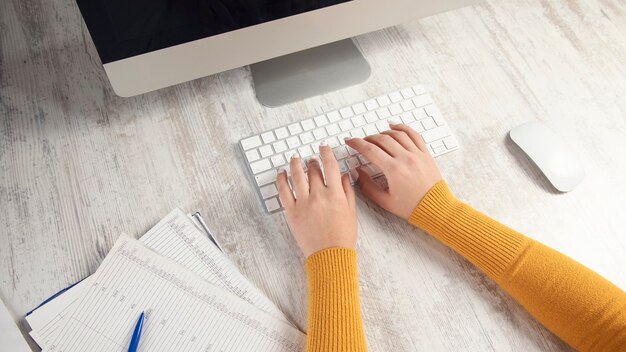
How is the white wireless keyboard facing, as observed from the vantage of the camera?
facing the viewer

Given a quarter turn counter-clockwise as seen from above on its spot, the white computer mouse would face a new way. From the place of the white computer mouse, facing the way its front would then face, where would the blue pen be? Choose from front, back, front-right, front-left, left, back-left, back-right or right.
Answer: front

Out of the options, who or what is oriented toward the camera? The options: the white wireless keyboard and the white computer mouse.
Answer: the white wireless keyboard

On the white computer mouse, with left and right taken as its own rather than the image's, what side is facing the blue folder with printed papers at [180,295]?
left

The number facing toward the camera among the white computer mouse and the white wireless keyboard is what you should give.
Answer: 1

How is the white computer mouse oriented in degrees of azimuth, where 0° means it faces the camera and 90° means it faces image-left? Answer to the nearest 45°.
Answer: approximately 135°

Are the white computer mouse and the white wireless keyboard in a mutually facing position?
no

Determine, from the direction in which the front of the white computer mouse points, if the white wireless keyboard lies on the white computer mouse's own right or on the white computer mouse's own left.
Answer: on the white computer mouse's own left

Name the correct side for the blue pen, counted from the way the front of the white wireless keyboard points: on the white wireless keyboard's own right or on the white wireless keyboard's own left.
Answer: on the white wireless keyboard's own right

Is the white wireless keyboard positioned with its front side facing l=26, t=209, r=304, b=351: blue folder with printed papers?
no
